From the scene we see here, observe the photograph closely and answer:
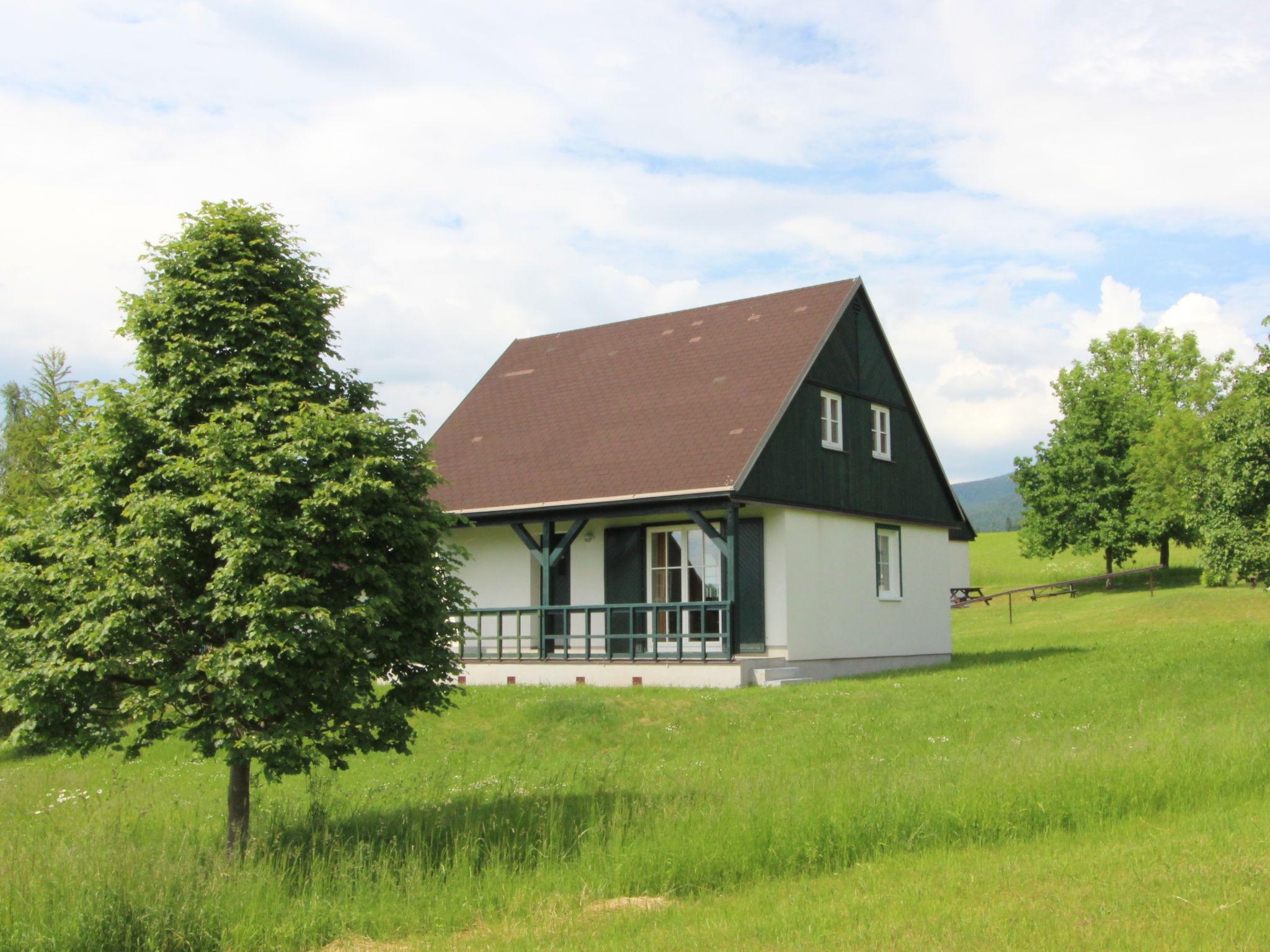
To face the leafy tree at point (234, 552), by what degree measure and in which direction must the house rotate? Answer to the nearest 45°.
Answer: approximately 45° to its left

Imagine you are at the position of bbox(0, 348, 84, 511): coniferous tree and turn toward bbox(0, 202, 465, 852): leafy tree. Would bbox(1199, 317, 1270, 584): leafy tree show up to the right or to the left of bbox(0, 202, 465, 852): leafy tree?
left

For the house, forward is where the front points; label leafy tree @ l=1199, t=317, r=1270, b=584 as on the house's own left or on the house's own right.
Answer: on the house's own left

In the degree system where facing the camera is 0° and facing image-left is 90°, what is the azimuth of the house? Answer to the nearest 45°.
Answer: approximately 45°

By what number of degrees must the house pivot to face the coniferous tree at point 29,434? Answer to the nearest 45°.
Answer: approximately 45° to its right
